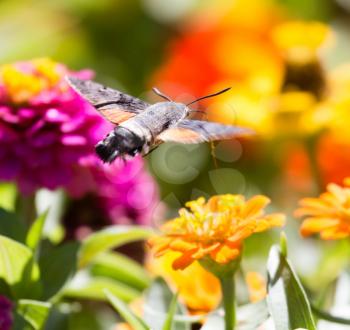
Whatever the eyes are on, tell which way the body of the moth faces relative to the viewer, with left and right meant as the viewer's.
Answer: facing away from the viewer and to the right of the viewer
